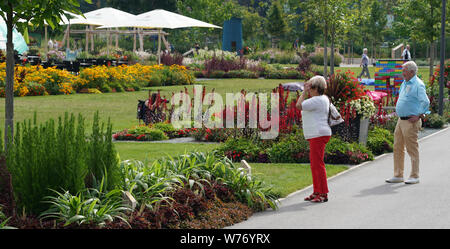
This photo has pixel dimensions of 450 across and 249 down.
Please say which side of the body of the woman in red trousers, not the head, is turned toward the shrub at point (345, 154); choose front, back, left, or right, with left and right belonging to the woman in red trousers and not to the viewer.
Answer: right

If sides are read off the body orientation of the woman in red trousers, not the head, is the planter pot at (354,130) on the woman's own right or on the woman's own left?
on the woman's own right

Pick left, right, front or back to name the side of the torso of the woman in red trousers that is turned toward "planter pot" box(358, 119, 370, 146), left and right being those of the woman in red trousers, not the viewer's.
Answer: right

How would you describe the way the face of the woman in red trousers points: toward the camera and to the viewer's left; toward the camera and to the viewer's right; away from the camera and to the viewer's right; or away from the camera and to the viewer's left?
away from the camera and to the viewer's left

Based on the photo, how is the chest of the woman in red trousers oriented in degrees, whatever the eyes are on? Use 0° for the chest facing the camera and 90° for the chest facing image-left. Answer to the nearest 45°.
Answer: approximately 90°

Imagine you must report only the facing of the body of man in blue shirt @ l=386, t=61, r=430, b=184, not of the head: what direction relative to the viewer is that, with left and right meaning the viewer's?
facing the viewer and to the left of the viewer

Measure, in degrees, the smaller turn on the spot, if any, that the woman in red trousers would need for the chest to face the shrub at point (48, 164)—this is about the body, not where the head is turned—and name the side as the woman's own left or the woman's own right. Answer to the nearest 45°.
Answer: approximately 45° to the woman's own left

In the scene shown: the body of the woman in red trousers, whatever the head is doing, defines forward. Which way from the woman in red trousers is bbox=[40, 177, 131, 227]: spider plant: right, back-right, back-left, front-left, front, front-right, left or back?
front-left

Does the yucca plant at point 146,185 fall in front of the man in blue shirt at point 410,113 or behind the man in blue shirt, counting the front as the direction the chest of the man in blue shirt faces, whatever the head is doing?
in front

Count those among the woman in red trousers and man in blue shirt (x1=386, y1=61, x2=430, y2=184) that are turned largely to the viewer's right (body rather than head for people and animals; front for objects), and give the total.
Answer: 0

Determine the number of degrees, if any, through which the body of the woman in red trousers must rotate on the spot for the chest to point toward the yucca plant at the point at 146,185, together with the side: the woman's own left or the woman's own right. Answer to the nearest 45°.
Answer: approximately 45° to the woman's own left

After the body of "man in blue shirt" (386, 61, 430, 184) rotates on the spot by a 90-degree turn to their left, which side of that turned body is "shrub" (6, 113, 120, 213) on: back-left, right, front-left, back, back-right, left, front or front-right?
right

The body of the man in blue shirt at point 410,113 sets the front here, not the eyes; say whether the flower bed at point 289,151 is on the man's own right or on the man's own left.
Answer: on the man's own right

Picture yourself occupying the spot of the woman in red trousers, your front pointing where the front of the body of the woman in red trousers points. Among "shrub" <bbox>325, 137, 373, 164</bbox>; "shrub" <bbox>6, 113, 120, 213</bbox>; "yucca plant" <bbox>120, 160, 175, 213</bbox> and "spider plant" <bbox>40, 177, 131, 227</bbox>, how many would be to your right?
1

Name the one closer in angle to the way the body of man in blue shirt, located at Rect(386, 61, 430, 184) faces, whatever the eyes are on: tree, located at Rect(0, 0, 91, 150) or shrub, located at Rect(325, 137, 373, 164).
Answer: the tree

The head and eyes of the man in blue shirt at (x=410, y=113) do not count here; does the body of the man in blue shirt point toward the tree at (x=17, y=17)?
yes
